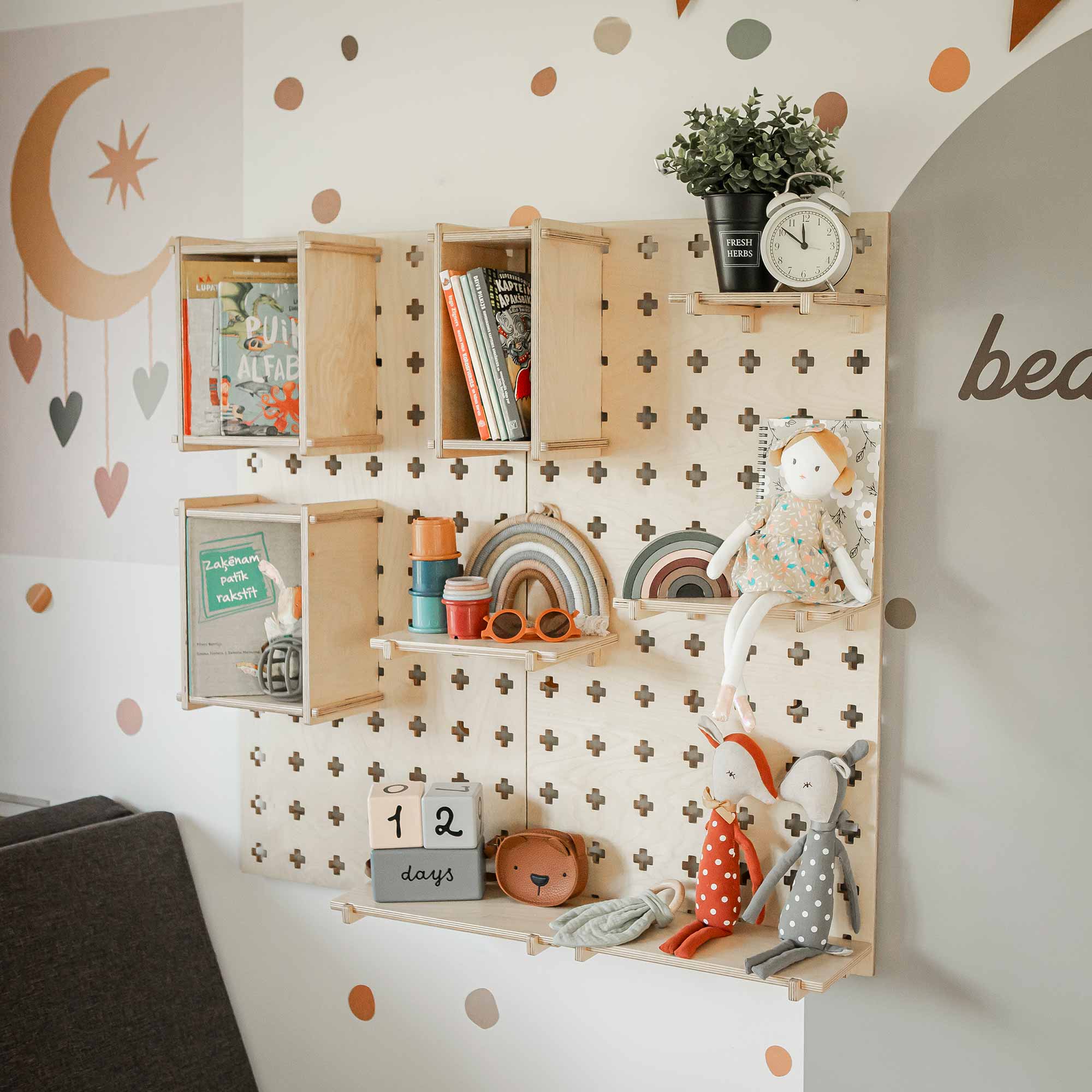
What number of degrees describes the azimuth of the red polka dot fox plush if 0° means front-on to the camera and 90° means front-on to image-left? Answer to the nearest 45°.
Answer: approximately 45°

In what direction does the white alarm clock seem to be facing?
toward the camera

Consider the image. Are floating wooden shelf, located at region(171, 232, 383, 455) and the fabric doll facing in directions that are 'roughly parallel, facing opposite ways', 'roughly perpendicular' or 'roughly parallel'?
roughly parallel

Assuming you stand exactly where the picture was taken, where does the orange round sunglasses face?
facing the viewer

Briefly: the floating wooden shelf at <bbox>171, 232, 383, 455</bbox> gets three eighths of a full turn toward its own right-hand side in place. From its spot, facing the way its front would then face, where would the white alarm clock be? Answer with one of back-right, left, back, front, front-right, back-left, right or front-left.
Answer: back-right

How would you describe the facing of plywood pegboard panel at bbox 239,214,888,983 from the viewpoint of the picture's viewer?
facing the viewer and to the left of the viewer

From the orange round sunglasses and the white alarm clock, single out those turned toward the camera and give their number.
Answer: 2

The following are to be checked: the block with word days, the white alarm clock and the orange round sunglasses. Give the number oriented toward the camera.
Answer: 3

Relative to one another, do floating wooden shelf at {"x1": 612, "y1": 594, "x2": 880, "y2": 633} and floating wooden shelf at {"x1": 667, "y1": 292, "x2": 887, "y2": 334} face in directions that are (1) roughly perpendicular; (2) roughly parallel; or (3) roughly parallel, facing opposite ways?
roughly parallel
